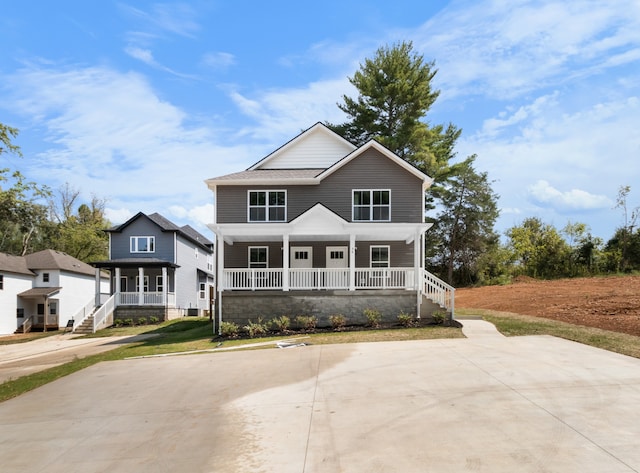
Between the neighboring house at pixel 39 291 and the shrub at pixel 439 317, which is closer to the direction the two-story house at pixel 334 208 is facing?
the shrub

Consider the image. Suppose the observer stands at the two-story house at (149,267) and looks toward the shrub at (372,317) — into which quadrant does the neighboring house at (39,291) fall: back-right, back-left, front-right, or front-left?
back-right

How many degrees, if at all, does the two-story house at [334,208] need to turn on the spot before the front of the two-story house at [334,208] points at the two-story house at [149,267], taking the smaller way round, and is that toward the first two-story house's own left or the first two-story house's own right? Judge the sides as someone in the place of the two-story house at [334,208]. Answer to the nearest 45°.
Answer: approximately 135° to the first two-story house's own right

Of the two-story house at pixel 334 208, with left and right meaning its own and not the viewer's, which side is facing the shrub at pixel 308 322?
front

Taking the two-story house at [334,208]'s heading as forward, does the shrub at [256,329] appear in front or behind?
in front

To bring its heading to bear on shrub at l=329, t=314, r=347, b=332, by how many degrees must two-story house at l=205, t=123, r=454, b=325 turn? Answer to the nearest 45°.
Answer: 0° — it already faces it

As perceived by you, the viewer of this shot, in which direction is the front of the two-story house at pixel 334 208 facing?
facing the viewer

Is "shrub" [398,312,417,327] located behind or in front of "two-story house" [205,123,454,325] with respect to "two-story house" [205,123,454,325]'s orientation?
in front
